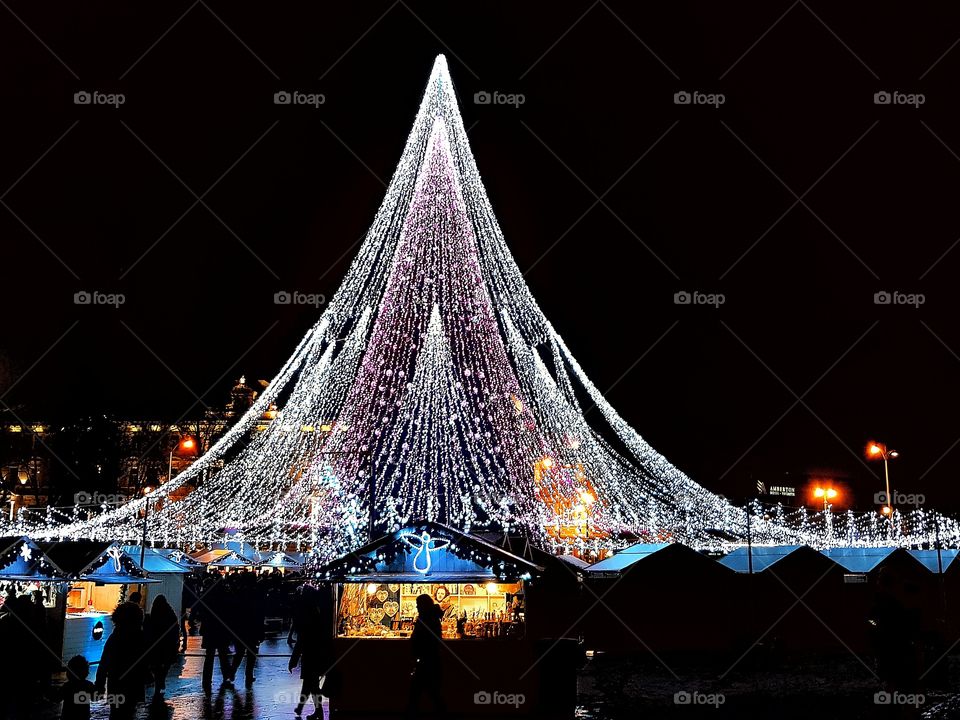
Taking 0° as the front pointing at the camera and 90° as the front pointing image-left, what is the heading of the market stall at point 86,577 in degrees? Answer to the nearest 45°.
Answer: approximately 315°

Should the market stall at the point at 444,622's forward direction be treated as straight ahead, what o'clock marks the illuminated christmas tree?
The illuminated christmas tree is roughly at 6 o'clock from the market stall.

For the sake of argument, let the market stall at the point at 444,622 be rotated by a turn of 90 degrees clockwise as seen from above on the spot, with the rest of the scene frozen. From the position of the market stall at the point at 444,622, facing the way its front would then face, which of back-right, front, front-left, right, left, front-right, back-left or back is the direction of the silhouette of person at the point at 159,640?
front

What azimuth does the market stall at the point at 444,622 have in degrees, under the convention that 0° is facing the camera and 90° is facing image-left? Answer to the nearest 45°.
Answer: approximately 0°

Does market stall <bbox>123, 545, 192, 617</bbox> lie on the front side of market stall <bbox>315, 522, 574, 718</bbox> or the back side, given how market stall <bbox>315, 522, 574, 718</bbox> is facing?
on the back side

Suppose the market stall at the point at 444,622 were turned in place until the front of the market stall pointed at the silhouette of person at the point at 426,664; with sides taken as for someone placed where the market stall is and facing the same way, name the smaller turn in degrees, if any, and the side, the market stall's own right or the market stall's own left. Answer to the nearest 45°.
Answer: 0° — it already faces them

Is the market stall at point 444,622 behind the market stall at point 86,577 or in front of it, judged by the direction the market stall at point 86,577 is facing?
in front

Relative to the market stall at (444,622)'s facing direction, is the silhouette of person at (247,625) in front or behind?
behind

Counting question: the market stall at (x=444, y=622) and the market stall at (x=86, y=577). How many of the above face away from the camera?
0

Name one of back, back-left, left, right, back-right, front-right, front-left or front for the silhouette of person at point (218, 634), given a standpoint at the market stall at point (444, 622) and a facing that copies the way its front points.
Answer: back-right
